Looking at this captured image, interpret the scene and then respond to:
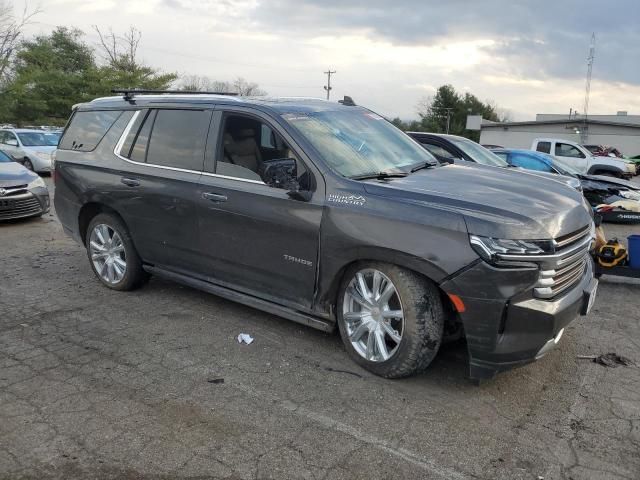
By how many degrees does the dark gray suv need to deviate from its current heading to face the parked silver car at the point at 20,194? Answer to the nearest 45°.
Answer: approximately 180°

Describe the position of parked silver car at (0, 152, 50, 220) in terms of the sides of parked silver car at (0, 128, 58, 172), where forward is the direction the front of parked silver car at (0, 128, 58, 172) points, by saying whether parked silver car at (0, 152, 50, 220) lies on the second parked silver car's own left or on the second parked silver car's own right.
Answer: on the second parked silver car's own right

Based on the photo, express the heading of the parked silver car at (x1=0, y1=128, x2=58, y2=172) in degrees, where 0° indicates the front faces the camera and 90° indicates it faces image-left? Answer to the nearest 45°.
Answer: approximately 315°

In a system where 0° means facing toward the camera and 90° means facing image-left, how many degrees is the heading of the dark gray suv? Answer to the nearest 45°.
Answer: approximately 315°

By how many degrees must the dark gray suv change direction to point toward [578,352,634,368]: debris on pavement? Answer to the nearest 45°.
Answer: approximately 45° to its left

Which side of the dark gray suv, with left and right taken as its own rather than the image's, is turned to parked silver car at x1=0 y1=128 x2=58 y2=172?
back

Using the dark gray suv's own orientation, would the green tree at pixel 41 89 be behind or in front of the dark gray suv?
behind
